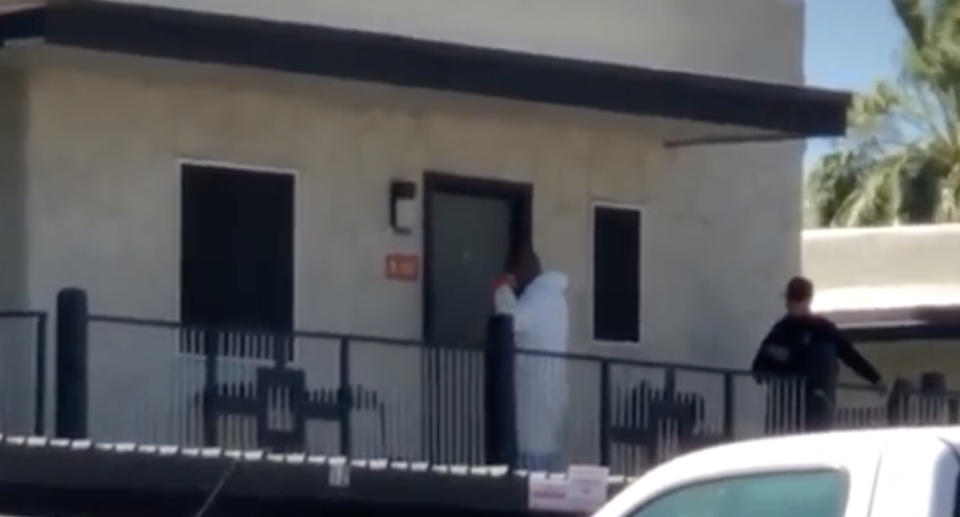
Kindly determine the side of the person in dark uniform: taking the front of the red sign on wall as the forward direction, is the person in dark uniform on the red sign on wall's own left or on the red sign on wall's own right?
on the red sign on wall's own left

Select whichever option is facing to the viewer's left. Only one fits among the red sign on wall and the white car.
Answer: the white car

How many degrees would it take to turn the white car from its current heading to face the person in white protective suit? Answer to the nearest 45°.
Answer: approximately 90° to its right

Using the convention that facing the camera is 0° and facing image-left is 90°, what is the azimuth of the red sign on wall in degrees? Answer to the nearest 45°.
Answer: approximately 0°

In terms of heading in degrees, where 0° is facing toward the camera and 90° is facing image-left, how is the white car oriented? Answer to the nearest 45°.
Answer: approximately 90°

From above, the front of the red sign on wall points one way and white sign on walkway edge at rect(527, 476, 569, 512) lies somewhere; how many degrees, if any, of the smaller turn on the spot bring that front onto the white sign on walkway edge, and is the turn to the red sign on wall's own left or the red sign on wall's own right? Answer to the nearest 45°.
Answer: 0° — it already faces it

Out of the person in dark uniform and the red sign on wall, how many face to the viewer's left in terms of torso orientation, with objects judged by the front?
0
